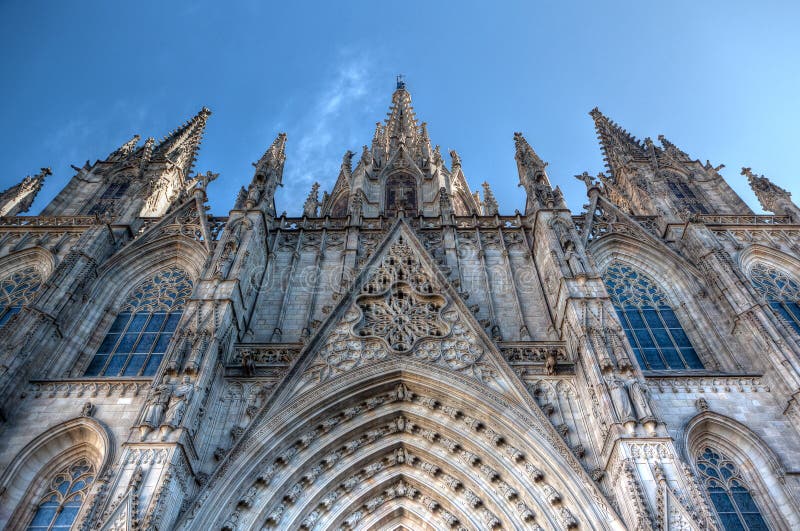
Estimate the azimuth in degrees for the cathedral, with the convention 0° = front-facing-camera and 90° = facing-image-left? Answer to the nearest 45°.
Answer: approximately 0°
